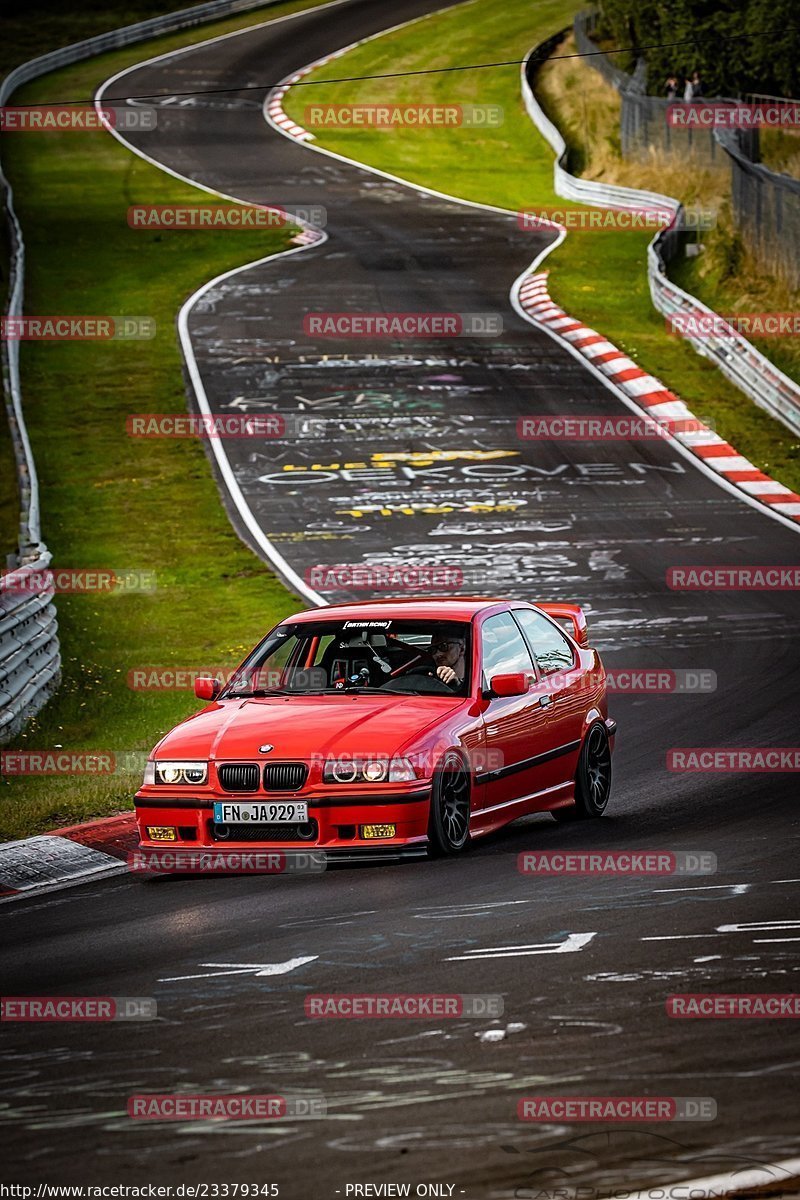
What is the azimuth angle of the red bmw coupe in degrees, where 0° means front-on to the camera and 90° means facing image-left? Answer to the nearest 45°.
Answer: approximately 45°

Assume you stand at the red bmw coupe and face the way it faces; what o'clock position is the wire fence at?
The wire fence is roughly at 5 o'clock from the red bmw coupe.

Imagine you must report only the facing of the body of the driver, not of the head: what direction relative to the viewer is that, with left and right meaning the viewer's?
facing the viewer and to the left of the viewer

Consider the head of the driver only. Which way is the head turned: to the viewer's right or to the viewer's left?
to the viewer's left

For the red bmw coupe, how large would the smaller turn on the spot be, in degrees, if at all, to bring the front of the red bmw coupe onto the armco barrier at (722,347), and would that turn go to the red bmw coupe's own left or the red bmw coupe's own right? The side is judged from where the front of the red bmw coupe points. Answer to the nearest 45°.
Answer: approximately 135° to the red bmw coupe's own right

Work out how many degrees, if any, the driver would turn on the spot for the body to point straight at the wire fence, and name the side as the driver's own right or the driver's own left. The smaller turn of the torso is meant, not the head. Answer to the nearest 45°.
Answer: approximately 135° to the driver's own right
